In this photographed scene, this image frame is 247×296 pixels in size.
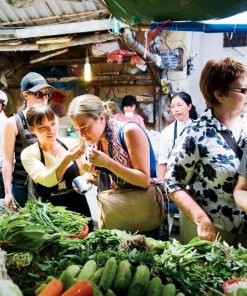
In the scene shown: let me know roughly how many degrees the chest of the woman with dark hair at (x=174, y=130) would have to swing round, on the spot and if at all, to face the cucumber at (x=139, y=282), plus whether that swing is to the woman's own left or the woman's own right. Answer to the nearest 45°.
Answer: approximately 45° to the woman's own left

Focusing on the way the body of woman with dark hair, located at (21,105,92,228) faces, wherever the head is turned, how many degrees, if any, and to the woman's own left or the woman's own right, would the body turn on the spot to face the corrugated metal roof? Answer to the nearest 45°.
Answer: approximately 135° to the woman's own left

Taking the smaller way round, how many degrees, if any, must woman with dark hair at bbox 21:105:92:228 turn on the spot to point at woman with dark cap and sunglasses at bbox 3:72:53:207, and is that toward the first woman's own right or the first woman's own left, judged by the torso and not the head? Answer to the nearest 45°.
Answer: approximately 180°

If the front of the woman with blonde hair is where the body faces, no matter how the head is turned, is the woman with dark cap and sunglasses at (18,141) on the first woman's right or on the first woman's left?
on the first woman's right

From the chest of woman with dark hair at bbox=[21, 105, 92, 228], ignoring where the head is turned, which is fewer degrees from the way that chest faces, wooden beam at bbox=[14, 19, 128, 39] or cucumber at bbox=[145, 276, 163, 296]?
the cucumber

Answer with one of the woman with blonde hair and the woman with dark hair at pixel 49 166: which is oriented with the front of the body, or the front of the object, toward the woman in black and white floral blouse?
the woman with dark hair

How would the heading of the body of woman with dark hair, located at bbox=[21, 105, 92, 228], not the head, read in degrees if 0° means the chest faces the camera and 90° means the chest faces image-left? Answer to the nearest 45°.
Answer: approximately 315°
